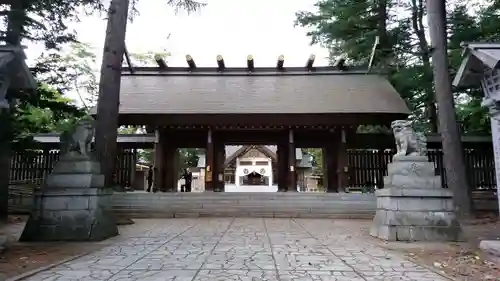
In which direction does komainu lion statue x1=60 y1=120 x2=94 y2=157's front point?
to the viewer's right

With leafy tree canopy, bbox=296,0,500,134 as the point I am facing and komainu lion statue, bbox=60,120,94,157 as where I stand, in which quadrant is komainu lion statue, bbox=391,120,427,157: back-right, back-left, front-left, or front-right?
front-right

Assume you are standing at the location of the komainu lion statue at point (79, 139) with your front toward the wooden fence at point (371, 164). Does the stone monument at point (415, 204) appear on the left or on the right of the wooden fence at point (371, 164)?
right

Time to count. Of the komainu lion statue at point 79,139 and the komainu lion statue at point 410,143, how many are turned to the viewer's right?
1

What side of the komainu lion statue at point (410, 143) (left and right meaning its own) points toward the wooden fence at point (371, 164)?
right

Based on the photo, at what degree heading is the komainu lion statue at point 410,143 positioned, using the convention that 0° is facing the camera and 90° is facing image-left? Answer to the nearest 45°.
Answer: approximately 90°

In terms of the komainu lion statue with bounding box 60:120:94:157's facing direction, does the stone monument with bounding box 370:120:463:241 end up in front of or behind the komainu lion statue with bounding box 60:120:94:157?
in front

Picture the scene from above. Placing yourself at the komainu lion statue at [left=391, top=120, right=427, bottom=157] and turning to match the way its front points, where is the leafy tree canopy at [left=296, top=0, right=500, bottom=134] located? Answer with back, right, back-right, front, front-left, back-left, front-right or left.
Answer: right

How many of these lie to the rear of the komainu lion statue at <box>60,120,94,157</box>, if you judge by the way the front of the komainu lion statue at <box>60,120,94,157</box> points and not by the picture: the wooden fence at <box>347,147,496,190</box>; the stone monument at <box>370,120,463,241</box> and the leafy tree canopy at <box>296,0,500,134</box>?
0

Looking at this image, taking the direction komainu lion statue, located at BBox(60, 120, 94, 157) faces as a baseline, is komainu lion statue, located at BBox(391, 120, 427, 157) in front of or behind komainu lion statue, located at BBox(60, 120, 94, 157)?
in front

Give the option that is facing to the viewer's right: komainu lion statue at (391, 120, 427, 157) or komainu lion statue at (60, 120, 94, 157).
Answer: komainu lion statue at (60, 120, 94, 157)
